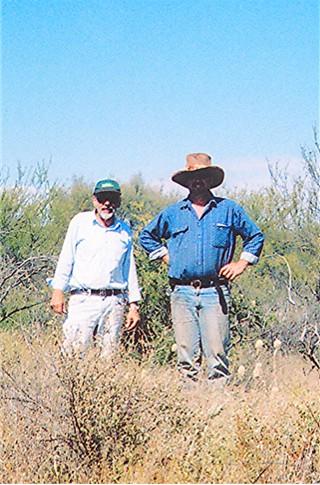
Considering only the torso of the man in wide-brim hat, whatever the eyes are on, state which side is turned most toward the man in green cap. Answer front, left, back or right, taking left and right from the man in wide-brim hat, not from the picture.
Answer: right

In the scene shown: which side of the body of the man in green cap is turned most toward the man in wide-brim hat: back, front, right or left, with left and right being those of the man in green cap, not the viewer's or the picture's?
left

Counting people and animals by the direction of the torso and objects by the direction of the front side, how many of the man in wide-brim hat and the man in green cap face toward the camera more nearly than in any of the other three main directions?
2

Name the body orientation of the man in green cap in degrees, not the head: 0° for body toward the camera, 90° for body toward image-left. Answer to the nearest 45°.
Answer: approximately 0°
